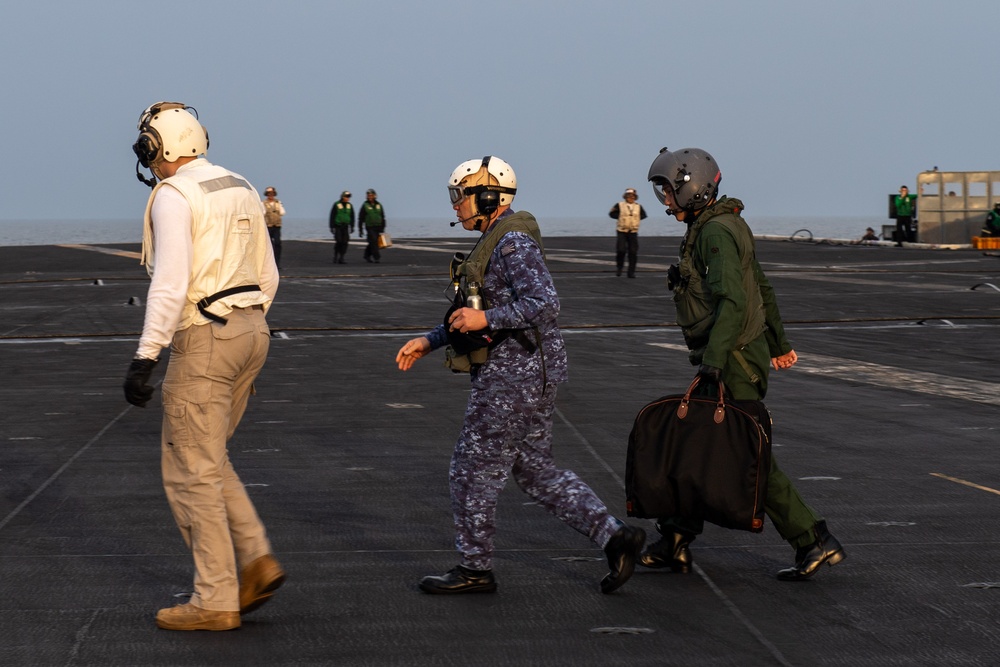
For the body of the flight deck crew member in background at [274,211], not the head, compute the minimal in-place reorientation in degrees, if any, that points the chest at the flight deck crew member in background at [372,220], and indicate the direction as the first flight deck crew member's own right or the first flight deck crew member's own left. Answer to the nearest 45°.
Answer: approximately 135° to the first flight deck crew member's own left

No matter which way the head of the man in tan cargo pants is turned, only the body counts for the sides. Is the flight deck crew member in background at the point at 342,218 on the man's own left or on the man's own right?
on the man's own right

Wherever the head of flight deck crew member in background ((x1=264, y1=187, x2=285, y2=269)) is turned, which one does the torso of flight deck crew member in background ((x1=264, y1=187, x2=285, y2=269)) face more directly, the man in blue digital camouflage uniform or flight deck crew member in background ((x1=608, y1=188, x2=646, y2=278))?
the man in blue digital camouflage uniform

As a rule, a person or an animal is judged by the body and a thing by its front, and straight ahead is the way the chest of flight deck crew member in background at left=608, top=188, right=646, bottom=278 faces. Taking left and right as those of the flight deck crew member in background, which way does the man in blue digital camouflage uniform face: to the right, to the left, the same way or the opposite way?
to the right

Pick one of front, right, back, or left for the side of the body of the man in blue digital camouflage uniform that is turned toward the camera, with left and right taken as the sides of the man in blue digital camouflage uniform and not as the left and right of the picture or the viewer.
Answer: left

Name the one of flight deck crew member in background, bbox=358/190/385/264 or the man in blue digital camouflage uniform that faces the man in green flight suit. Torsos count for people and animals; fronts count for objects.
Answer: the flight deck crew member in background

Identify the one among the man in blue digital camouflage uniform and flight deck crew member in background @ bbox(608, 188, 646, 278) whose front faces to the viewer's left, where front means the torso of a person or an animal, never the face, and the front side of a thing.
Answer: the man in blue digital camouflage uniform

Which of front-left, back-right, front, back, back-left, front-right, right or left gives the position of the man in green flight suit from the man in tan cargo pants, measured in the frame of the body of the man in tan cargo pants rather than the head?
back-right

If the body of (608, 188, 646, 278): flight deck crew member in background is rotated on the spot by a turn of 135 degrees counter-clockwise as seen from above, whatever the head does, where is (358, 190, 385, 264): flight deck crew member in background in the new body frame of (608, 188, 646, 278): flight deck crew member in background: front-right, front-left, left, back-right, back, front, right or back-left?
left

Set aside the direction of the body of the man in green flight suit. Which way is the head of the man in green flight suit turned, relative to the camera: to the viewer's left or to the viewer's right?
to the viewer's left

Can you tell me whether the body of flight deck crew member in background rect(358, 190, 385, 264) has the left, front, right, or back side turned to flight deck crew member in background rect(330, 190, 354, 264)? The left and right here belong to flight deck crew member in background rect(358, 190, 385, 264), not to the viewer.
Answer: right

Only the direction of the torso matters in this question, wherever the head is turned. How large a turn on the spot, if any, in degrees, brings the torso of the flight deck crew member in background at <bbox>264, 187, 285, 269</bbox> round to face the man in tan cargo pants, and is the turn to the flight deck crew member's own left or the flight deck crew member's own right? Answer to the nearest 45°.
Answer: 0° — they already face them

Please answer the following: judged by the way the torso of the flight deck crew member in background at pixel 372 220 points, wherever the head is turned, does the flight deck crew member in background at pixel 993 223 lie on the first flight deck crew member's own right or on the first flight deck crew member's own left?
on the first flight deck crew member's own left

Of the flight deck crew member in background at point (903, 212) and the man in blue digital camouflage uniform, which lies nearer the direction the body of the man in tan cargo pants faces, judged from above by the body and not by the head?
the flight deck crew member in background

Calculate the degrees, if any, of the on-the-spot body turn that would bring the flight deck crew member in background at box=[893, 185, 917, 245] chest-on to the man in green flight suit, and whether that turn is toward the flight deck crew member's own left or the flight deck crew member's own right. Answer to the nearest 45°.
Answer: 0° — they already face them
